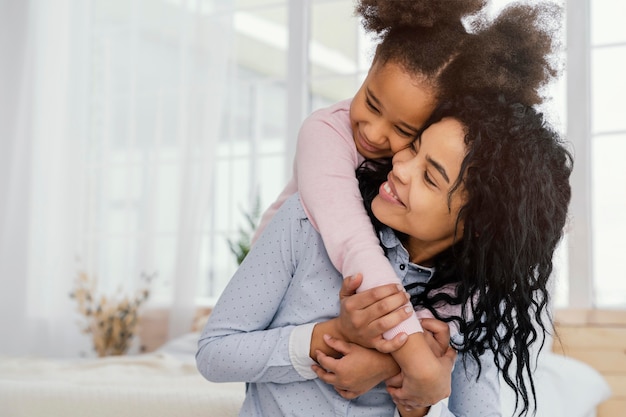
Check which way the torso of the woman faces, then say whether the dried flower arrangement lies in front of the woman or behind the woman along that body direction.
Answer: behind

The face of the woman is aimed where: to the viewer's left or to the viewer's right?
to the viewer's left

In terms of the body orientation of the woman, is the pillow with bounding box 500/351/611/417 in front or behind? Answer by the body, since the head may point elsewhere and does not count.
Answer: behind

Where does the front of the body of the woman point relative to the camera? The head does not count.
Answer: toward the camera
